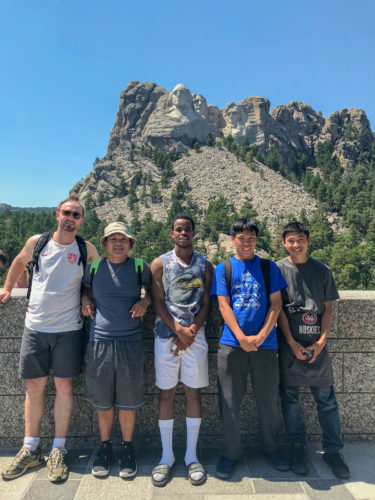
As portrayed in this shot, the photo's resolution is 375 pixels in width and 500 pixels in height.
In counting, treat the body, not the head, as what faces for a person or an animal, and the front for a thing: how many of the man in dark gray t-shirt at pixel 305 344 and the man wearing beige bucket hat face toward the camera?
2

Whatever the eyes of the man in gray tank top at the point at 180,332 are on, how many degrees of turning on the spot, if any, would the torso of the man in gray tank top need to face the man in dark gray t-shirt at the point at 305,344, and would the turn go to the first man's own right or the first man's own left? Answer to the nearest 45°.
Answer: approximately 90° to the first man's own left

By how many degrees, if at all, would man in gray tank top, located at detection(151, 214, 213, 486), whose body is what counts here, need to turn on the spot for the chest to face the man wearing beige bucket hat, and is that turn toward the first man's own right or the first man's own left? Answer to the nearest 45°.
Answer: approximately 90° to the first man's own right

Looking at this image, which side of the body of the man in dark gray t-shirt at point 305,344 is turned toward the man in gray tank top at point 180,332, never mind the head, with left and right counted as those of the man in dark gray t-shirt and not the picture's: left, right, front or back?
right

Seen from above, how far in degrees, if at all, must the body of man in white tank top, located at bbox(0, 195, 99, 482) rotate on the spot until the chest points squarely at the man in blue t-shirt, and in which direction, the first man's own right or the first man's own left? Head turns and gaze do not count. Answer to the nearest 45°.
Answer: approximately 45° to the first man's own left
